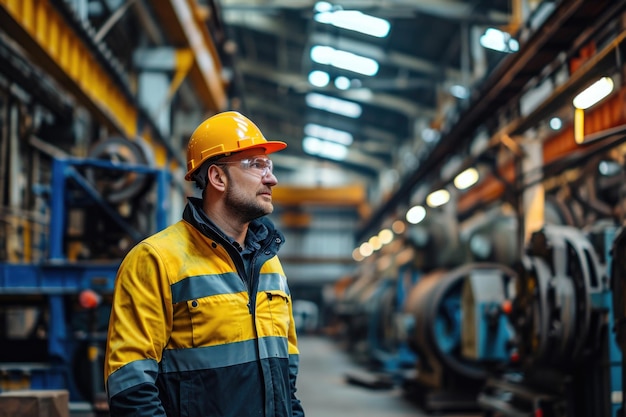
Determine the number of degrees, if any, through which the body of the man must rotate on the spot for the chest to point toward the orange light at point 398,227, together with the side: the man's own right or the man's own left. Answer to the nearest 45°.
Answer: approximately 135° to the man's own left

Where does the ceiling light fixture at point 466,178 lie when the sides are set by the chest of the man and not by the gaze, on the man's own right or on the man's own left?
on the man's own left

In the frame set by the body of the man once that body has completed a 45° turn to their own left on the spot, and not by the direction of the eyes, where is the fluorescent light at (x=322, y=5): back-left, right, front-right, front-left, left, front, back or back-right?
left

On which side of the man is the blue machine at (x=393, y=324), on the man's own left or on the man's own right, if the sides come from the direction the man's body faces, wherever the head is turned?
on the man's own left

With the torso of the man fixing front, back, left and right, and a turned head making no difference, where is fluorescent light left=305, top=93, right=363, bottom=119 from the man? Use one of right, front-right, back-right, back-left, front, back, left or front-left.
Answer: back-left

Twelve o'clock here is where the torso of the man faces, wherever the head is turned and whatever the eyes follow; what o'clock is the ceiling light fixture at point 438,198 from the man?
The ceiling light fixture is roughly at 8 o'clock from the man.

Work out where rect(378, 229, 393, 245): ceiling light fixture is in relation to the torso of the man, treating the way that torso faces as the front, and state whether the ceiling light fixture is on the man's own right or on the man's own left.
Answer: on the man's own left

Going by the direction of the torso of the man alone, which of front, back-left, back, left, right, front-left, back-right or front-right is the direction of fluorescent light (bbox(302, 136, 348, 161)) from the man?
back-left

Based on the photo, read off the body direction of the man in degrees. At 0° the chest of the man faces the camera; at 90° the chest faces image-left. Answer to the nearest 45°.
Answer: approximately 315°

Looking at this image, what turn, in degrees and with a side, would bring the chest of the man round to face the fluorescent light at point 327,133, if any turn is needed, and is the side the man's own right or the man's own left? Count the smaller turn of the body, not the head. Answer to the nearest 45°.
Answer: approximately 135° to the man's own left

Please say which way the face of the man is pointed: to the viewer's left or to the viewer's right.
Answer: to the viewer's right

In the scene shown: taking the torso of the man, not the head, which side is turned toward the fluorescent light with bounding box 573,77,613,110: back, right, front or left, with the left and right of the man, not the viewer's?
left

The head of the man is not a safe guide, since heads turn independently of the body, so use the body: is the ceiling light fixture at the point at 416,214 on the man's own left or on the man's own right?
on the man's own left

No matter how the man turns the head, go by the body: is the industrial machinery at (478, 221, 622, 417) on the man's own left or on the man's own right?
on the man's own left
